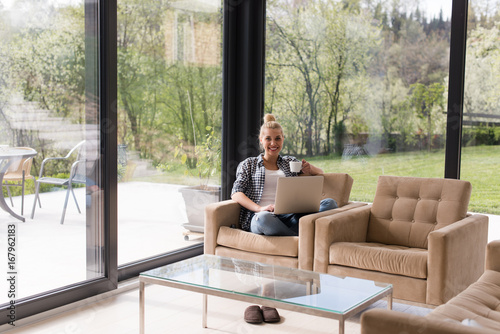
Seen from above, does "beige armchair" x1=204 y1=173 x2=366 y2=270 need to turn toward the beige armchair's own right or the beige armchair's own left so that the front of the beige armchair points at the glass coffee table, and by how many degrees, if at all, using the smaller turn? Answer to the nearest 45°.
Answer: approximately 45° to the beige armchair's own left

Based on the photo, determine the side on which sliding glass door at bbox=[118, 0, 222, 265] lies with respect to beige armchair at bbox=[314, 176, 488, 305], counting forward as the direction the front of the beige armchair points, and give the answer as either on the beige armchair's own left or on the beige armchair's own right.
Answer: on the beige armchair's own right

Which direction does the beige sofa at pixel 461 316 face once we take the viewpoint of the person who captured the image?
facing away from the viewer and to the left of the viewer

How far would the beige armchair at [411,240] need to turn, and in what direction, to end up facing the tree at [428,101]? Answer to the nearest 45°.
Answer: approximately 135° to its right

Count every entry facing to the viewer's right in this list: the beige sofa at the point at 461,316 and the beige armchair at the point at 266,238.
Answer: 0

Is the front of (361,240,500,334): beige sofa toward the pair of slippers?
yes

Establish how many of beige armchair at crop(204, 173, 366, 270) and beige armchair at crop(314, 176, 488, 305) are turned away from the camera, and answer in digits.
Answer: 0

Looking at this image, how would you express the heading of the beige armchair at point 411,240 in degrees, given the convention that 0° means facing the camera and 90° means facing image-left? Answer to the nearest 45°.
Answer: approximately 45°

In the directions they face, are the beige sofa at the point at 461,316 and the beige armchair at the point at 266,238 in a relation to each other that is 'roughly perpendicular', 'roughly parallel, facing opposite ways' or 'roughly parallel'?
roughly perpendicular

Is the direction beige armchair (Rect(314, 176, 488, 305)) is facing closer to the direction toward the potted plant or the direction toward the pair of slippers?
the pair of slippers

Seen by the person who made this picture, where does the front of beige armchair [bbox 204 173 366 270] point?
facing the viewer and to the left of the viewer

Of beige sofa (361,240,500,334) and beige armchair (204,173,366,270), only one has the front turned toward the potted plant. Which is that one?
beige sofa (361,240,500,334)
